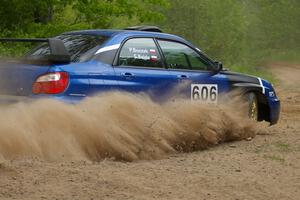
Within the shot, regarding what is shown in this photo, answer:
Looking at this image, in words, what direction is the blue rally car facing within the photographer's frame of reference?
facing away from the viewer and to the right of the viewer
